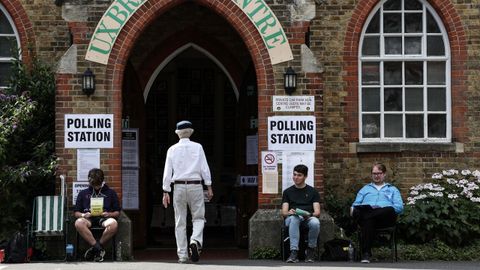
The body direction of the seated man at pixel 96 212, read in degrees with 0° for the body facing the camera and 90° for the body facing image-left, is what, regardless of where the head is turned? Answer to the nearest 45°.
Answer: approximately 0°

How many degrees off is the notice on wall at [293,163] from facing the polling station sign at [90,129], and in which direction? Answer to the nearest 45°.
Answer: approximately 90° to its right

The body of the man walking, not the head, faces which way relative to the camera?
away from the camera

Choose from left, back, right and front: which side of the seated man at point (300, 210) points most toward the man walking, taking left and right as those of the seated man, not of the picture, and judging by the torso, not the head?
right

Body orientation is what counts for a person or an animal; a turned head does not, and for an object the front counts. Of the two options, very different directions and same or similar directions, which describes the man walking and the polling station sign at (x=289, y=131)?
very different directions

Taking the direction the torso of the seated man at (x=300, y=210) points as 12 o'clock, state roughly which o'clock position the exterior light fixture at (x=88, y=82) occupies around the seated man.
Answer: The exterior light fixture is roughly at 3 o'clock from the seated man.

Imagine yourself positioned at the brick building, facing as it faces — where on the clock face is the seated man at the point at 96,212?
The seated man is roughly at 2 o'clock from the brick building.
